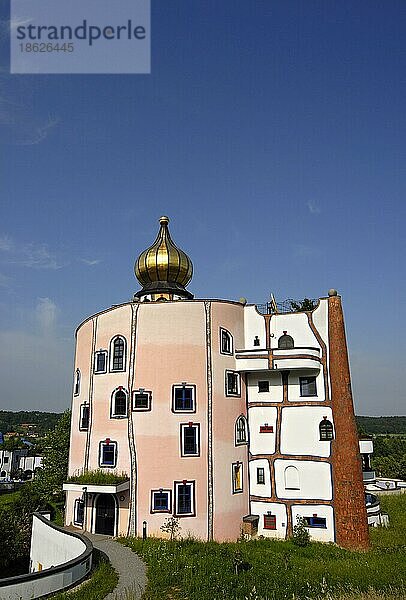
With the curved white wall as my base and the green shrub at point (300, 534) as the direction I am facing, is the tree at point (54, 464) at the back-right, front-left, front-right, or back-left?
front-left

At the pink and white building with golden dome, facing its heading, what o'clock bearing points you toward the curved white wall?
The curved white wall is roughly at 1 o'clock from the pink and white building with golden dome.

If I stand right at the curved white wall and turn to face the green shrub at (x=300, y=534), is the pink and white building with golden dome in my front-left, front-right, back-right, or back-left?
front-left

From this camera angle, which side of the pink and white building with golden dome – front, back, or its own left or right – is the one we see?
front

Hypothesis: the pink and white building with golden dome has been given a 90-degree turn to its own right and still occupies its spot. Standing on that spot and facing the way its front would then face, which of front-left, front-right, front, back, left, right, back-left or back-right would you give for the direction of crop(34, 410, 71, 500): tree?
front-right
